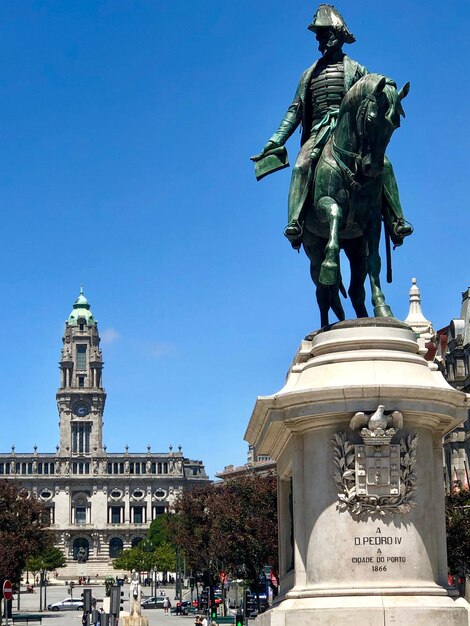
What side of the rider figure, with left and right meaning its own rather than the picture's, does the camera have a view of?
front
